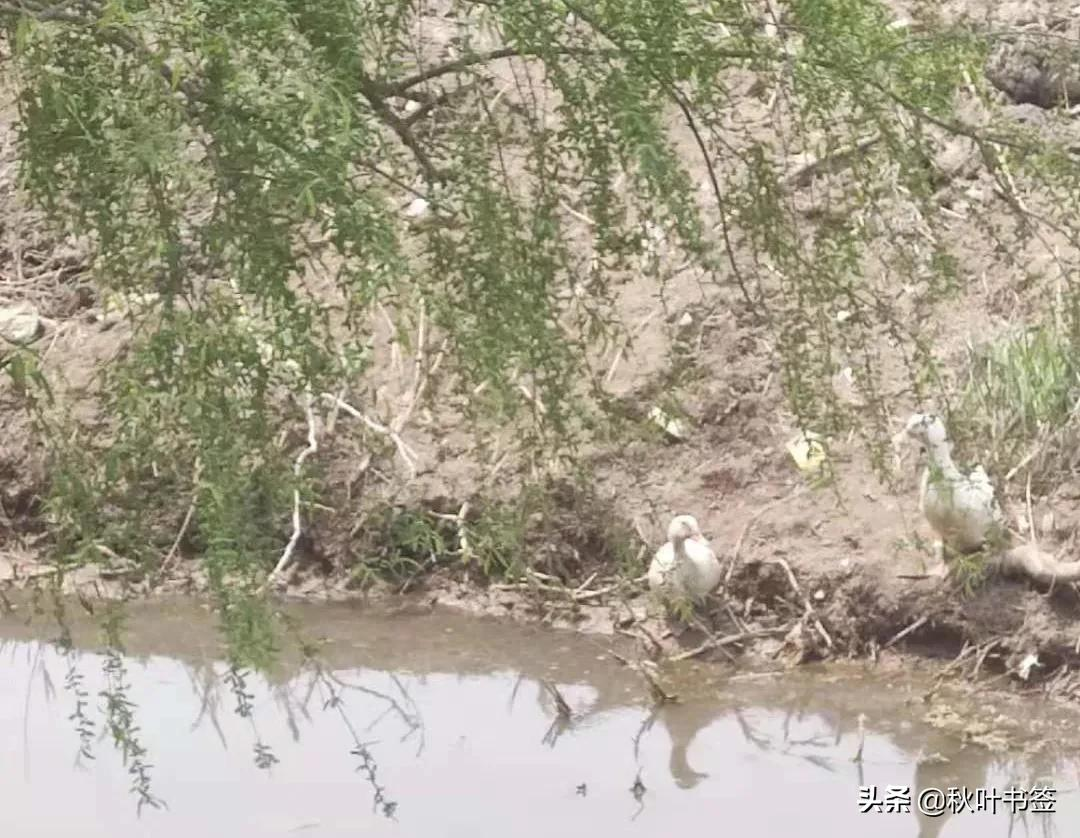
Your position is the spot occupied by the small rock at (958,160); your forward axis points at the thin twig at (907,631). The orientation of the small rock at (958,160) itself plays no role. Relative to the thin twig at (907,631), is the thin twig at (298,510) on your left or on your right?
right

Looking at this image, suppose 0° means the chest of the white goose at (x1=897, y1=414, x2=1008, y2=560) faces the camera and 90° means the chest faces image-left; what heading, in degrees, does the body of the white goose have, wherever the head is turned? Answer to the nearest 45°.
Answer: approximately 45°

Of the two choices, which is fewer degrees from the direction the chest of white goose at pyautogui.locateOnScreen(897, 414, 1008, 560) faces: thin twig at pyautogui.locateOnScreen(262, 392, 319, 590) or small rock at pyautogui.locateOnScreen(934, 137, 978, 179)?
the thin twig
